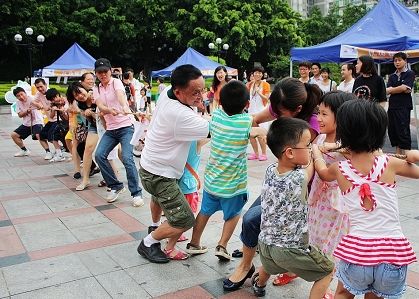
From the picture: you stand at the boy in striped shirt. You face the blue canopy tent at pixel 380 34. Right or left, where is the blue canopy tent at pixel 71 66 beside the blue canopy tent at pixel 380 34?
left

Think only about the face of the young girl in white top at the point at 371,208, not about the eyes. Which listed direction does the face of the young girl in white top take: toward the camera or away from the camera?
away from the camera

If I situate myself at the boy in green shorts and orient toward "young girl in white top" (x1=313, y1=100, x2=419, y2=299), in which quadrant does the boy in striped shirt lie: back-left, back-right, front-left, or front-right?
back-left

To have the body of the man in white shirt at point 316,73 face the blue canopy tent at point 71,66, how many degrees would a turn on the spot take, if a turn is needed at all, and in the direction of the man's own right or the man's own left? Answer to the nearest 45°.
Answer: approximately 135° to the man's own right

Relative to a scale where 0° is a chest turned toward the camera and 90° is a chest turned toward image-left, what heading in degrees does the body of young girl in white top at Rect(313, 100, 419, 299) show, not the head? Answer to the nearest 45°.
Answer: approximately 180°

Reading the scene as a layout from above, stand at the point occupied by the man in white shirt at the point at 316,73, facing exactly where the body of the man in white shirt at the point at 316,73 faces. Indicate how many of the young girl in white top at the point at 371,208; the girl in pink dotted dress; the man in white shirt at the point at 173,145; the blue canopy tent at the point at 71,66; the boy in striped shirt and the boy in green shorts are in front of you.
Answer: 5
